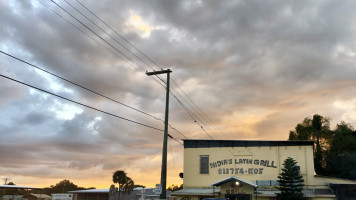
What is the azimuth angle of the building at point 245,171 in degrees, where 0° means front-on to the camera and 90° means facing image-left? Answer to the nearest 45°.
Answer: approximately 0°
